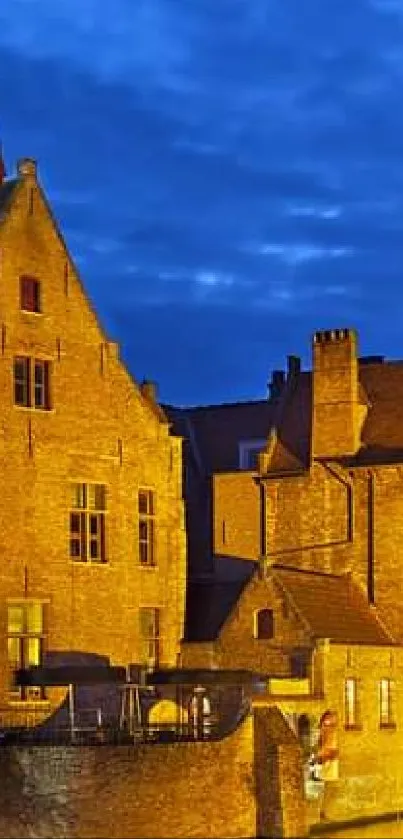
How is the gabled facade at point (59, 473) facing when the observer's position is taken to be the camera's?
facing the viewer

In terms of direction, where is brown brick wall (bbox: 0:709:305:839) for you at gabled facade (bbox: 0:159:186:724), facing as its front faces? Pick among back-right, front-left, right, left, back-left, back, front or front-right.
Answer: front
